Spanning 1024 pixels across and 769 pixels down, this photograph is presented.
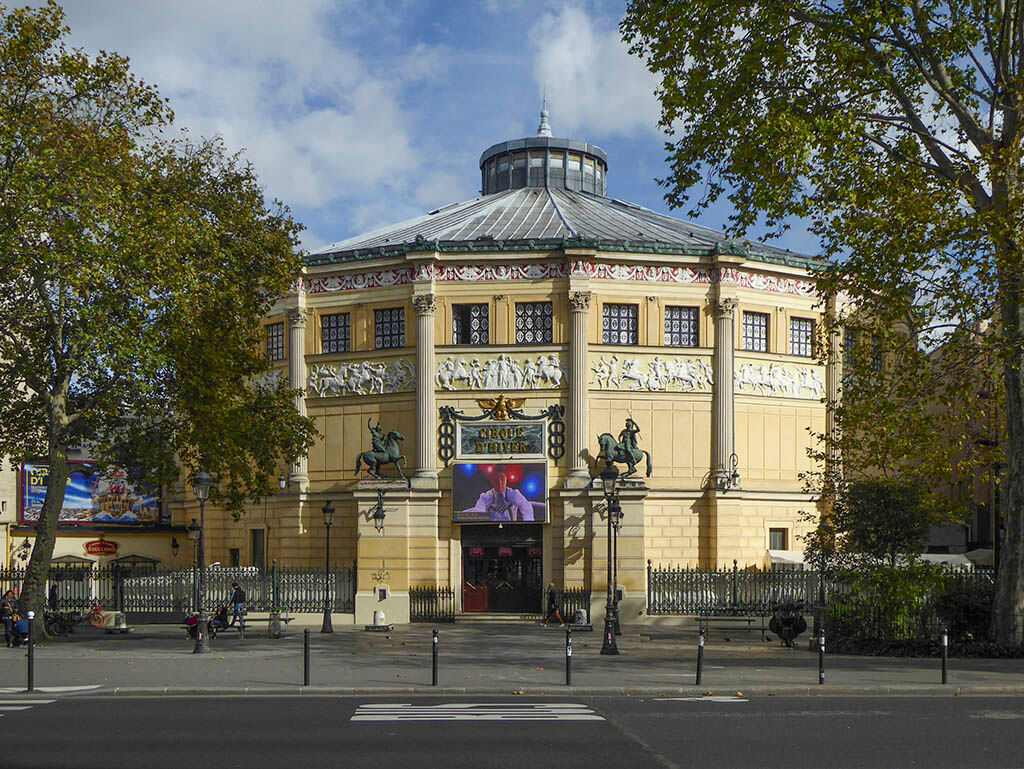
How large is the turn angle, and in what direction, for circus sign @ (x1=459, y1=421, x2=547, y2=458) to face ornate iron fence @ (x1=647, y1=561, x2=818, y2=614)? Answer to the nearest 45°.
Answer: approximately 45° to its left

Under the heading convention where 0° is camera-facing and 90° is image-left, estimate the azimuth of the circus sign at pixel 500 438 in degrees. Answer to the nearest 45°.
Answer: approximately 0°

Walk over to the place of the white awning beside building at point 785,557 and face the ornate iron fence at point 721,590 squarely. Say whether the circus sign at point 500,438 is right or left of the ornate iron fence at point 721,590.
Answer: right
